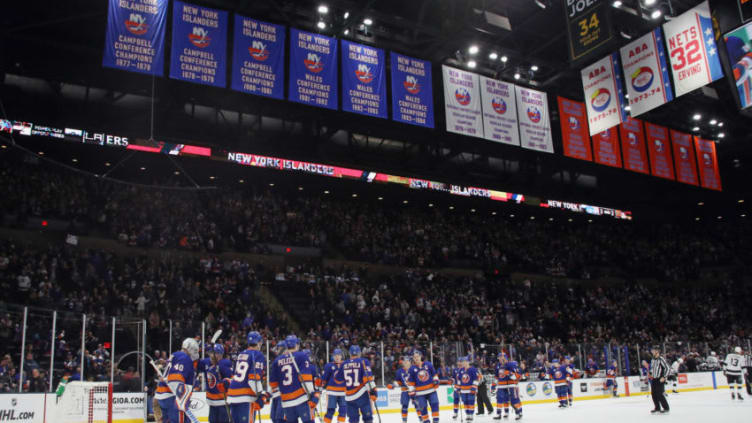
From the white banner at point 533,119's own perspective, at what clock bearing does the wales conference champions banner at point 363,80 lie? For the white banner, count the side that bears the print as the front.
The wales conference champions banner is roughly at 3 o'clock from the white banner.

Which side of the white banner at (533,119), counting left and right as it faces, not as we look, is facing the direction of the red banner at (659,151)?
left

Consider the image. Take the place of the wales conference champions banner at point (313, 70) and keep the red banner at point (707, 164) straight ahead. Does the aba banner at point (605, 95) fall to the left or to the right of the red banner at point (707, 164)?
right

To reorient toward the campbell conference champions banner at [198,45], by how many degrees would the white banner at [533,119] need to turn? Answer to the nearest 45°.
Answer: approximately 90° to its right

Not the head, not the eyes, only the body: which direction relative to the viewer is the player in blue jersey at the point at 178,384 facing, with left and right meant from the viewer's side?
facing to the right of the viewer

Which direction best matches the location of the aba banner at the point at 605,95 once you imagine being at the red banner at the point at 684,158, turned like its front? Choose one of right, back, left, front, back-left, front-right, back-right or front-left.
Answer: front-right

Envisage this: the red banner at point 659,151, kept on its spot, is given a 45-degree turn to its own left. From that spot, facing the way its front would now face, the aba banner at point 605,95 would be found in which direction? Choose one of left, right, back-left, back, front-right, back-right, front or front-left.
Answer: right

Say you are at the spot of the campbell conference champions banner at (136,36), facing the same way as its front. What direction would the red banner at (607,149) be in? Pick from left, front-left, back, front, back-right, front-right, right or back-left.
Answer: left

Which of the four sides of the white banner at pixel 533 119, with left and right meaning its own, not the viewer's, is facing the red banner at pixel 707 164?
left

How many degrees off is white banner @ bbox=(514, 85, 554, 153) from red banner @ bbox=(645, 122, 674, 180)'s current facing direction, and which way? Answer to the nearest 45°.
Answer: approximately 90° to its right

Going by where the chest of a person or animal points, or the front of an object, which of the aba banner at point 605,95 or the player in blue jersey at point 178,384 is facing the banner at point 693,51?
the player in blue jersey

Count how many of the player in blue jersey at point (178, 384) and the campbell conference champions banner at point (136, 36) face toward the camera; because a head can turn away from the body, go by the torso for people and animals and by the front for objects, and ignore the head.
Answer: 1
